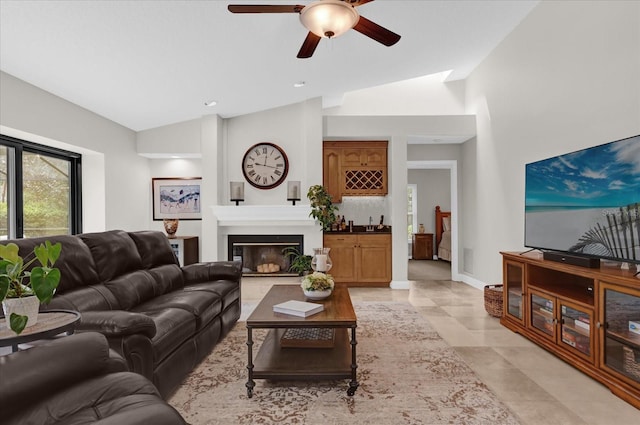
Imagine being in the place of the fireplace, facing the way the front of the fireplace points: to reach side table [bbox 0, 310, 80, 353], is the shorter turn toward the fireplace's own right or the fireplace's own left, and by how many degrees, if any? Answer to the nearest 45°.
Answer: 0° — it already faces it

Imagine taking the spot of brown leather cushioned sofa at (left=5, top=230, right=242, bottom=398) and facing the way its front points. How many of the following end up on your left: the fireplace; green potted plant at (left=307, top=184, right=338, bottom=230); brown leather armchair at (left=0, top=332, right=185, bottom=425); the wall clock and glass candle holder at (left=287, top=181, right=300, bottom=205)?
4

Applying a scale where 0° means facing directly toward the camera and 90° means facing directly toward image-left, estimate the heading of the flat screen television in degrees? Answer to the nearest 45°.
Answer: approximately 45°

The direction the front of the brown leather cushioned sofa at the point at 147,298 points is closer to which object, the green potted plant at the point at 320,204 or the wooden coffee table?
the wooden coffee table

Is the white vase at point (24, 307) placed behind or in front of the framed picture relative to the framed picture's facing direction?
in front

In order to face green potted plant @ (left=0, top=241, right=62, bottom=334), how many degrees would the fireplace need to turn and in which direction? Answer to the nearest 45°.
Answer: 0° — it already faces it
